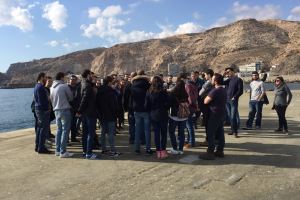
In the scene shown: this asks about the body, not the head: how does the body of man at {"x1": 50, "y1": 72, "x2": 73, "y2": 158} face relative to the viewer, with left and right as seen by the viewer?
facing away from the viewer and to the right of the viewer

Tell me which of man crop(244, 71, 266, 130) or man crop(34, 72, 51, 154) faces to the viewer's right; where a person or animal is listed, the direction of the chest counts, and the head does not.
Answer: man crop(34, 72, 51, 154)

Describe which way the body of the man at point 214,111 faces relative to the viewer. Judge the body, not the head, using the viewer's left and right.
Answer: facing away from the viewer and to the left of the viewer

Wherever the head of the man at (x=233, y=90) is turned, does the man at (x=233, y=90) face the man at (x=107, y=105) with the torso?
yes

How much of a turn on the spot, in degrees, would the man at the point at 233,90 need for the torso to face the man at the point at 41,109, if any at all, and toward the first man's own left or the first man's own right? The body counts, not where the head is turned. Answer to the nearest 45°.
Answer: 0° — they already face them

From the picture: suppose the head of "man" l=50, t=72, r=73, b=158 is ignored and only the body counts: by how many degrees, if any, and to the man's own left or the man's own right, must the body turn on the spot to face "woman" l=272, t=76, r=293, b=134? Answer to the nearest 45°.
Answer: approximately 45° to the man's own right

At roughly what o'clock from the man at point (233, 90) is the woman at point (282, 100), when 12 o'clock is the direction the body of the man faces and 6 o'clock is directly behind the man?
The woman is roughly at 7 o'clock from the man.

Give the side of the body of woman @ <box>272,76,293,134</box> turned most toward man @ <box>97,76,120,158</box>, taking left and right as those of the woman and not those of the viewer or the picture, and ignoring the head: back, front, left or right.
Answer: front

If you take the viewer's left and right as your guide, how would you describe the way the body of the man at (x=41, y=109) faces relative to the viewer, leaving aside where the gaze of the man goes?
facing to the right of the viewer

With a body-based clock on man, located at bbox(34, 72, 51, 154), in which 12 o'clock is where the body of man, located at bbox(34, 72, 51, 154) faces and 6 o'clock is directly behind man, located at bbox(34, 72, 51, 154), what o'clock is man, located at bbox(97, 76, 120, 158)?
man, located at bbox(97, 76, 120, 158) is roughly at 1 o'clock from man, located at bbox(34, 72, 51, 154).

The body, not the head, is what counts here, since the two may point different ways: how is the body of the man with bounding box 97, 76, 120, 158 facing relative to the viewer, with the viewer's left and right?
facing away from the viewer and to the right of the viewer

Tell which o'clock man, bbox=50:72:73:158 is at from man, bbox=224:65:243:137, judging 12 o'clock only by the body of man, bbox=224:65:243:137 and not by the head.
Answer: man, bbox=50:72:73:158 is roughly at 12 o'clock from man, bbox=224:65:243:137.

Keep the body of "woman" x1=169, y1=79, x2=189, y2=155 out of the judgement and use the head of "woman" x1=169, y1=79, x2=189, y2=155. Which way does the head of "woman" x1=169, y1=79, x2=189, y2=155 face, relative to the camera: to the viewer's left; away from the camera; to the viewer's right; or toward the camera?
away from the camera

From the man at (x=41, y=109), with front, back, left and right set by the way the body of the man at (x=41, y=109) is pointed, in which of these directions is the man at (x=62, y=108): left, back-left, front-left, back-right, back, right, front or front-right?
front-right
